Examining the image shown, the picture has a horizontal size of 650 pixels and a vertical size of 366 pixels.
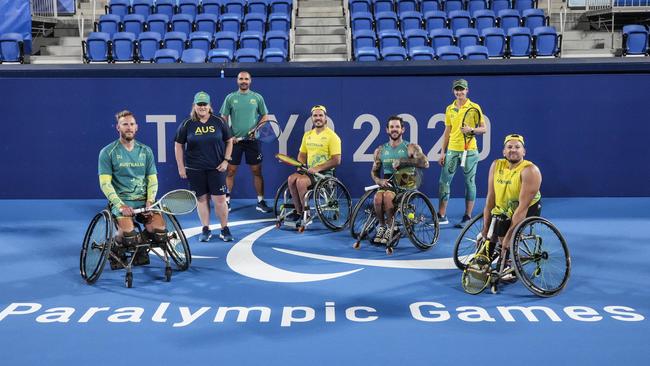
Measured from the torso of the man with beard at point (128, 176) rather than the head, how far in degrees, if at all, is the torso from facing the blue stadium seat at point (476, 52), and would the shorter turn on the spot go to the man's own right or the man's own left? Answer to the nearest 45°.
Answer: approximately 135° to the man's own left

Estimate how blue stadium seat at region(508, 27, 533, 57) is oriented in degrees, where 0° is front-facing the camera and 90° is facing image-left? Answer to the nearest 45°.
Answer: approximately 0°

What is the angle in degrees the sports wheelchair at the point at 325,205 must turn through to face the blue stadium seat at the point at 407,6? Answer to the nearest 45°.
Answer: approximately 135° to its right

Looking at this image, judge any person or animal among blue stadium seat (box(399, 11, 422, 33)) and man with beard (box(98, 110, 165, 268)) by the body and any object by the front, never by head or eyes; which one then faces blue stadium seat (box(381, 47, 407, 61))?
blue stadium seat (box(399, 11, 422, 33))

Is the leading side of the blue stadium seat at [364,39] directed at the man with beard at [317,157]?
yes

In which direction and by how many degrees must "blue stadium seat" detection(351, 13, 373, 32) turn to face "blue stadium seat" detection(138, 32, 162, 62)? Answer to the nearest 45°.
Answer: approximately 90° to its right

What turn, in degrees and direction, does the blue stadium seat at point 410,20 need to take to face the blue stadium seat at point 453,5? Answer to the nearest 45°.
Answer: approximately 135° to its left

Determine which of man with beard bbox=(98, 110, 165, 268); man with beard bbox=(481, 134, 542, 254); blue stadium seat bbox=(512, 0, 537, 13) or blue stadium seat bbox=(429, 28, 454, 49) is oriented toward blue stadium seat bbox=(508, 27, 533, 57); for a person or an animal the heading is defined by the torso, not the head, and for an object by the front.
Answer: blue stadium seat bbox=(512, 0, 537, 13)

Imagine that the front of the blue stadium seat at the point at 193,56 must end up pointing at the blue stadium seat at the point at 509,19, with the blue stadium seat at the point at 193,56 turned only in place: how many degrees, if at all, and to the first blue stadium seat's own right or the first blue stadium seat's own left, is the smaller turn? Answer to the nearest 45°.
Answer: approximately 90° to the first blue stadium seat's own left

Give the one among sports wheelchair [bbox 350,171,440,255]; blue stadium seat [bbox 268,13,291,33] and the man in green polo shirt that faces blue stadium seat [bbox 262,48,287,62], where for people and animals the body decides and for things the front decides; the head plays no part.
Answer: blue stadium seat [bbox 268,13,291,33]

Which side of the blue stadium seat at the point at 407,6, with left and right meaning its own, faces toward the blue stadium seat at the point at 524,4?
left

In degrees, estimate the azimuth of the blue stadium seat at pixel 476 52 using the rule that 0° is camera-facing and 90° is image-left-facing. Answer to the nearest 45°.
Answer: approximately 0°

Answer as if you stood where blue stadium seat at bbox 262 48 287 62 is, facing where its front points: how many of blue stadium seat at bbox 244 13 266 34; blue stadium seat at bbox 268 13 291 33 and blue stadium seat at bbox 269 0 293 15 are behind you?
3
